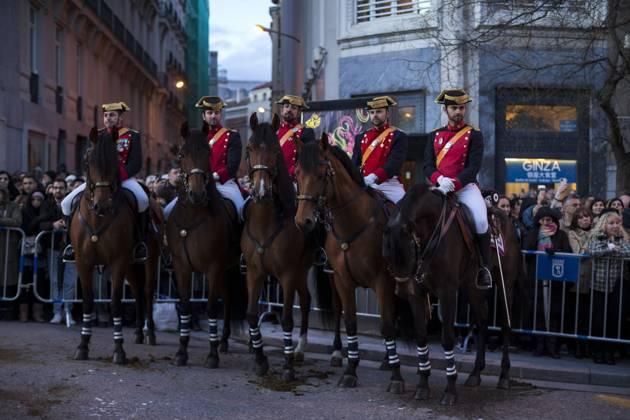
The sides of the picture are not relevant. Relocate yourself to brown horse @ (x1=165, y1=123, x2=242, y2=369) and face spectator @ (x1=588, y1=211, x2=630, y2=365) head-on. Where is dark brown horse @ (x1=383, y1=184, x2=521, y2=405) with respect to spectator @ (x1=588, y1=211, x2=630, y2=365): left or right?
right

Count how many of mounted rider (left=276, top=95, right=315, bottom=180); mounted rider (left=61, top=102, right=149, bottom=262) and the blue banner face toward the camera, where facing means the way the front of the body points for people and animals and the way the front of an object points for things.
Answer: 3

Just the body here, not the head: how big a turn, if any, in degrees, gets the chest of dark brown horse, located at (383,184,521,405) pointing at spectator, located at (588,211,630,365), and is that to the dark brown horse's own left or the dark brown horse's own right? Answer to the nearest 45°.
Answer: approximately 180°

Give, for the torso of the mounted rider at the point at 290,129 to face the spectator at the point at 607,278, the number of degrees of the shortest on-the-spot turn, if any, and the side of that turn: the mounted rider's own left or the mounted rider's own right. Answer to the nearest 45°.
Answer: approximately 90° to the mounted rider's own left

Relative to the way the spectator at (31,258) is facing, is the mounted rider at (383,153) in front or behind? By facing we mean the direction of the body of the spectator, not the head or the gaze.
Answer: in front

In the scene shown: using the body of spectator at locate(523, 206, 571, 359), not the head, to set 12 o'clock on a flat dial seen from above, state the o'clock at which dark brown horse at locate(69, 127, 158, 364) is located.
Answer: The dark brown horse is roughly at 2 o'clock from the spectator.

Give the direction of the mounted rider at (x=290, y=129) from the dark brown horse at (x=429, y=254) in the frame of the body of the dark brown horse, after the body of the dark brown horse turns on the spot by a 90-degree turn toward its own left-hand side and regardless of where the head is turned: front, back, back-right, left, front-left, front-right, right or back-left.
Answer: back

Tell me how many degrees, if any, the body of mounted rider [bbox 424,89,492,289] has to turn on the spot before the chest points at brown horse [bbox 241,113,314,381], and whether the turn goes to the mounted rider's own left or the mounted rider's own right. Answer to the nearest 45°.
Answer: approximately 45° to the mounted rider's own right

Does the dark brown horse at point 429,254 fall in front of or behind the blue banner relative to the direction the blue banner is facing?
in front

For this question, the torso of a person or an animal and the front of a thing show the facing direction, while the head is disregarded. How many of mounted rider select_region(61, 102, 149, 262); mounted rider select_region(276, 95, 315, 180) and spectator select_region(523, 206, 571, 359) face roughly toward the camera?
3

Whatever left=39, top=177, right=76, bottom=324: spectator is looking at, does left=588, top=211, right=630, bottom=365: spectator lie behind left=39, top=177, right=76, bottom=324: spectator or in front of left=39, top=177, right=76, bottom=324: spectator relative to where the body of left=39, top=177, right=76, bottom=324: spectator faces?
in front

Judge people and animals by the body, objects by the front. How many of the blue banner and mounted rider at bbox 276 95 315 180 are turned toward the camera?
2

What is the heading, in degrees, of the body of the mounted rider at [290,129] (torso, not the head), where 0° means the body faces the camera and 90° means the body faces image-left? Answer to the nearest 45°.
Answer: approximately 0°

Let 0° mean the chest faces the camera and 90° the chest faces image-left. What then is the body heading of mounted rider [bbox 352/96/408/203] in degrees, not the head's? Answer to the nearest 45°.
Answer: approximately 45°
